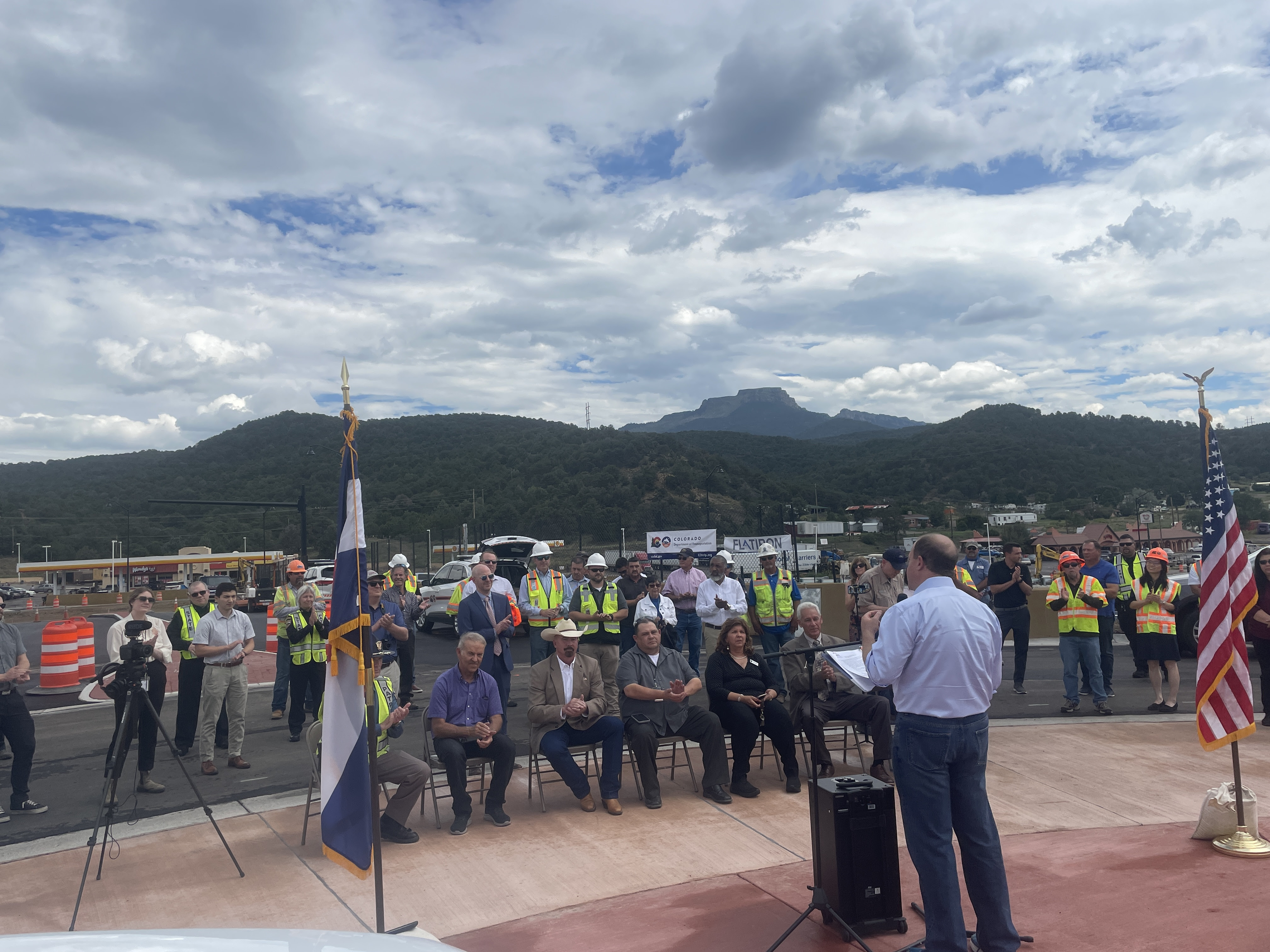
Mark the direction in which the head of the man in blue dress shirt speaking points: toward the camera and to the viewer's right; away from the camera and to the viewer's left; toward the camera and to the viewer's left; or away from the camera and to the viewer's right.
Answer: away from the camera and to the viewer's left

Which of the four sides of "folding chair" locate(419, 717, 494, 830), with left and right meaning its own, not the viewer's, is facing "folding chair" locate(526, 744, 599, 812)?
left

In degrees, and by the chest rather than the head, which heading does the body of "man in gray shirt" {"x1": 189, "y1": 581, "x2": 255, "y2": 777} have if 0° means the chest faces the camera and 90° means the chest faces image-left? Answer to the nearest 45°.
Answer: approximately 315°

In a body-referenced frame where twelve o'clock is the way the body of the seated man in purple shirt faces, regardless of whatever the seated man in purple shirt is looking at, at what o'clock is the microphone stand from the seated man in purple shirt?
The microphone stand is roughly at 11 o'clock from the seated man in purple shirt.

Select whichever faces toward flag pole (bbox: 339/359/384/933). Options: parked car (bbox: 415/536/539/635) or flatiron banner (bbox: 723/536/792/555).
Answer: the flatiron banner

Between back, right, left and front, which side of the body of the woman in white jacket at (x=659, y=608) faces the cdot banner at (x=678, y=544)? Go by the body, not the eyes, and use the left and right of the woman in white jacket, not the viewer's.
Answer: back

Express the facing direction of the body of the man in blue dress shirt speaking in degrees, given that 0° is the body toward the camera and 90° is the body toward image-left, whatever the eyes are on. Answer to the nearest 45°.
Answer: approximately 135°

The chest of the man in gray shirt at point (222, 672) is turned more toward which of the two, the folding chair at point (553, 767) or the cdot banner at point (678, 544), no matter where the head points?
the folding chair

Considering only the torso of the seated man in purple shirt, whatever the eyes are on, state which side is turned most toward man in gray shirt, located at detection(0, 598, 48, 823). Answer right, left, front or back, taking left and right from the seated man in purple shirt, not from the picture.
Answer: right
